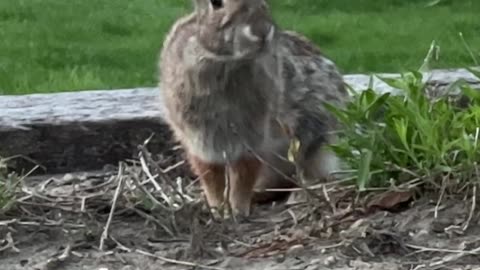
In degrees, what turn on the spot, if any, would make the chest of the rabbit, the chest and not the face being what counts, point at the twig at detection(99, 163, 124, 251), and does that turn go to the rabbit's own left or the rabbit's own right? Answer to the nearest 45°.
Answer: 0° — it already faces it

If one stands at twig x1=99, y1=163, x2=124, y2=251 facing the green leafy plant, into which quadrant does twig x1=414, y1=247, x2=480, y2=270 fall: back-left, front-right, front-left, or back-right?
front-right

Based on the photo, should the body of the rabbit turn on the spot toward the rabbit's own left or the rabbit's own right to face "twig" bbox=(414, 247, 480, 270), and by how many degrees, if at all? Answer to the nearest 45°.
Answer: approximately 90° to the rabbit's own left

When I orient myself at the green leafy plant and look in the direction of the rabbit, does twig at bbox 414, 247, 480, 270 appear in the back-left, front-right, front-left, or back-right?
back-left

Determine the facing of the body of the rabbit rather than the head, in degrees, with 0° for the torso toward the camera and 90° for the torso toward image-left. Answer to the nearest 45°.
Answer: approximately 45°

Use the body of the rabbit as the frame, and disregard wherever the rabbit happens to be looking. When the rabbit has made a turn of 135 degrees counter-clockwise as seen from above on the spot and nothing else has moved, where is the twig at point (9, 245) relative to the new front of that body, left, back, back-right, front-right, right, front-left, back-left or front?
back-right
